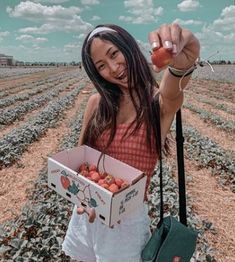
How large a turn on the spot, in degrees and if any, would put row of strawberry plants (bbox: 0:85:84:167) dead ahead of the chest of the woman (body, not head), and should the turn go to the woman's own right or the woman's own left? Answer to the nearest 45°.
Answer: approximately 135° to the woman's own right

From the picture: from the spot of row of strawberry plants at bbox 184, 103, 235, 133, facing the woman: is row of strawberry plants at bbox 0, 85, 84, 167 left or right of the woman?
right

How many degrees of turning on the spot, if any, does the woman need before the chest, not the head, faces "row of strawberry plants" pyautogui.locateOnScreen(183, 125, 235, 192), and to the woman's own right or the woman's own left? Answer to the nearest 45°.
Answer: approximately 180°

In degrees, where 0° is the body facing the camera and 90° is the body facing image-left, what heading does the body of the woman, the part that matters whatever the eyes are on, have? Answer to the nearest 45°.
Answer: approximately 0°

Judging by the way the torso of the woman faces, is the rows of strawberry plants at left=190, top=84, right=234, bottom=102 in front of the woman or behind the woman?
behind

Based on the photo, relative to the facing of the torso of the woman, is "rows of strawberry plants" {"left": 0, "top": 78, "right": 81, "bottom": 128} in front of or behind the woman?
behind
